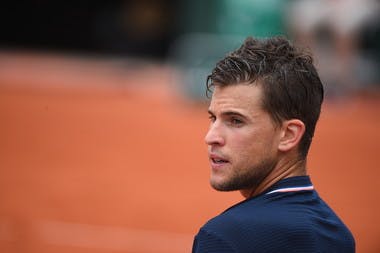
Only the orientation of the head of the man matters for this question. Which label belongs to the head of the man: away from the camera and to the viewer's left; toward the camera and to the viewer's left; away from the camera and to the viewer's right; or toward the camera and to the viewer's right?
toward the camera and to the viewer's left

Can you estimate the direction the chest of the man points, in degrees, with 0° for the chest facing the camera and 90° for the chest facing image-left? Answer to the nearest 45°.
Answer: approximately 135°
